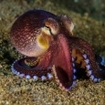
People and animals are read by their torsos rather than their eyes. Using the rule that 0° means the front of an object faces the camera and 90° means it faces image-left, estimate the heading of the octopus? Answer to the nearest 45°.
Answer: approximately 315°
